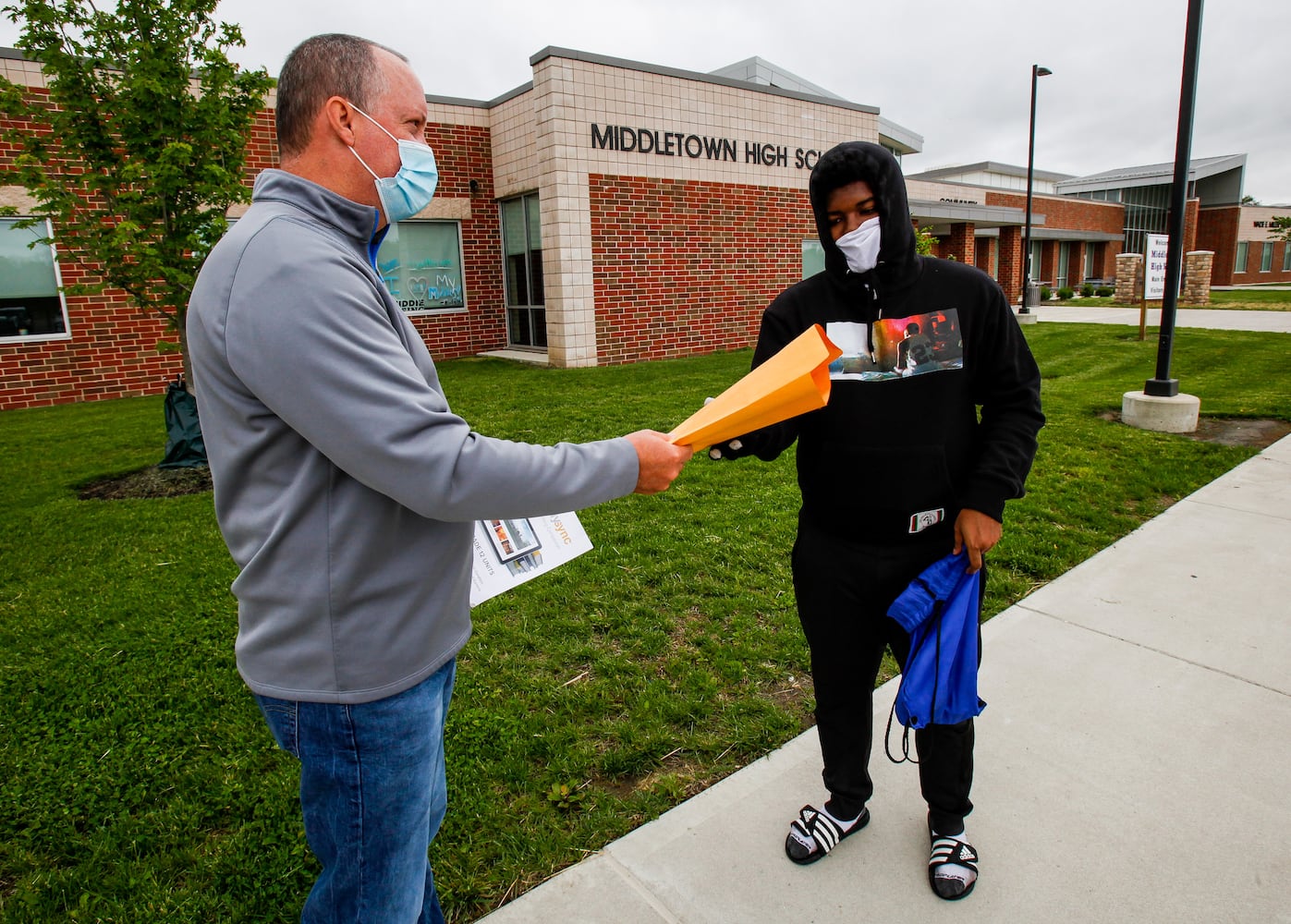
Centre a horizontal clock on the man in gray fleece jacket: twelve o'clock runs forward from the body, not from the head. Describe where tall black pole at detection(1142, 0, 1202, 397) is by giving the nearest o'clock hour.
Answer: The tall black pole is roughly at 11 o'clock from the man in gray fleece jacket.

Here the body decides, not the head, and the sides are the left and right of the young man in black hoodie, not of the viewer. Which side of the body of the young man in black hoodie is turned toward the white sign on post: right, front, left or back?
back

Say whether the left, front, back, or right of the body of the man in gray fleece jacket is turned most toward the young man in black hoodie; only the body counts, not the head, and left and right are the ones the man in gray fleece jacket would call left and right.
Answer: front

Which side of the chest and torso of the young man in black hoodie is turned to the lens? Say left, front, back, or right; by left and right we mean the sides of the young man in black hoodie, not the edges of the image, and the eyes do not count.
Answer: front

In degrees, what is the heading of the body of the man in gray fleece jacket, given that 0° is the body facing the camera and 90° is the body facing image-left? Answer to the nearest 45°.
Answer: approximately 270°

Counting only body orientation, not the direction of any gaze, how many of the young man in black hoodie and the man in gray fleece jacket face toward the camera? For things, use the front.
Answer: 1

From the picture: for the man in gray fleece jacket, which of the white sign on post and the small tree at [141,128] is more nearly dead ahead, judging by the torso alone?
the white sign on post

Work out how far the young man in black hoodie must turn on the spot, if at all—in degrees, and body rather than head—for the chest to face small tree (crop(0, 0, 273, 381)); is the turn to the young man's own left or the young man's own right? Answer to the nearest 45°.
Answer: approximately 135° to the young man's own right

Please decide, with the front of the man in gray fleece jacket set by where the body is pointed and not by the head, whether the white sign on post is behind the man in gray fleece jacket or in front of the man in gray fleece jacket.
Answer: in front

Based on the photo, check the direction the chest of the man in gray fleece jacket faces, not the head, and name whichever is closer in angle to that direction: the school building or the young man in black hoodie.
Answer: the young man in black hoodie

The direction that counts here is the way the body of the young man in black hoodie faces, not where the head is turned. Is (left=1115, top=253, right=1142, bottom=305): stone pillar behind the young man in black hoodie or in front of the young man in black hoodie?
behind

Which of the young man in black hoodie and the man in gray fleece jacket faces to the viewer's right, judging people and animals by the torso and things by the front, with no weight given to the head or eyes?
the man in gray fleece jacket

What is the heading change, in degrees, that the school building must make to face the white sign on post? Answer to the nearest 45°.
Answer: approximately 45° to its left

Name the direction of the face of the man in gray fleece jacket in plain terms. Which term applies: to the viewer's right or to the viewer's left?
to the viewer's right
